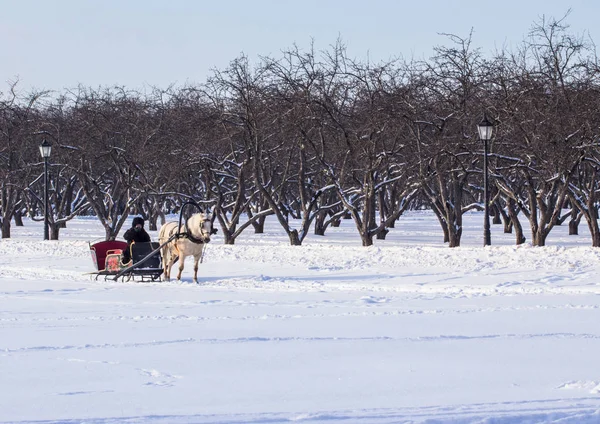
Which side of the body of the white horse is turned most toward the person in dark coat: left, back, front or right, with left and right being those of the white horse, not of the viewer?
back

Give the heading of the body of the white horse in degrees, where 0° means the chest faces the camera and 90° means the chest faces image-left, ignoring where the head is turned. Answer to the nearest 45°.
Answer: approximately 315°
